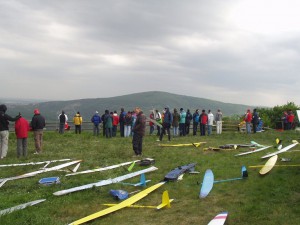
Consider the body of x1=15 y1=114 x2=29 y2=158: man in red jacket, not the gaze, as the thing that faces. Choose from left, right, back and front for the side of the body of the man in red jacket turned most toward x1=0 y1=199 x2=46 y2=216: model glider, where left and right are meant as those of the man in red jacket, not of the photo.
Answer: back

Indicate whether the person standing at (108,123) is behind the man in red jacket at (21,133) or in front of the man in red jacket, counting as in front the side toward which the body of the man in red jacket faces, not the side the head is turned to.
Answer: in front

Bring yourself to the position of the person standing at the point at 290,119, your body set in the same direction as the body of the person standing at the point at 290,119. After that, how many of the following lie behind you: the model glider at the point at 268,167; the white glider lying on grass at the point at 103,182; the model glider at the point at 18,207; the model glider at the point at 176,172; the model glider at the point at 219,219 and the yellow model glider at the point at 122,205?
6

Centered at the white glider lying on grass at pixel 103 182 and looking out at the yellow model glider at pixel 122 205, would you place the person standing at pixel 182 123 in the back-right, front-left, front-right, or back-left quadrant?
back-left

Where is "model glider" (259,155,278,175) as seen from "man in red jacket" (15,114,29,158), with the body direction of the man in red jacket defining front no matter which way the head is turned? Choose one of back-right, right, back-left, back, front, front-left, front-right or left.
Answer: back-right

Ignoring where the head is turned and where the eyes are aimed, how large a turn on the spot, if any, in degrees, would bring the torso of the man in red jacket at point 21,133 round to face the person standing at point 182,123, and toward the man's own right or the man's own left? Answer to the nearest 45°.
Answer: approximately 45° to the man's own right

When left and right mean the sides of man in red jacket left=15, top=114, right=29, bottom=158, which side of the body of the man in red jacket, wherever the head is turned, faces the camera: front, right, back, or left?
back

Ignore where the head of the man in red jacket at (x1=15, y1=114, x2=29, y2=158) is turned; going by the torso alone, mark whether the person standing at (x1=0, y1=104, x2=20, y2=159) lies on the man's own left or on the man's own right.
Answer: on the man's own left

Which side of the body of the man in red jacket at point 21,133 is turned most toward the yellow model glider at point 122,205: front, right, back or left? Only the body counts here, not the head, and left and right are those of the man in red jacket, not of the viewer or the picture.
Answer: back

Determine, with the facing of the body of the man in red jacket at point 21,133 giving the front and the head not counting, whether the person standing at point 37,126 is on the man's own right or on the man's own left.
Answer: on the man's own right

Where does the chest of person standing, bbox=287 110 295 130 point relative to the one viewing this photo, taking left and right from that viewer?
facing away from the viewer

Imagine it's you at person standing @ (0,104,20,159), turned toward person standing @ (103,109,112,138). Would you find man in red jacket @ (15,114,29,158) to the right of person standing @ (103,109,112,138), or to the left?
right
